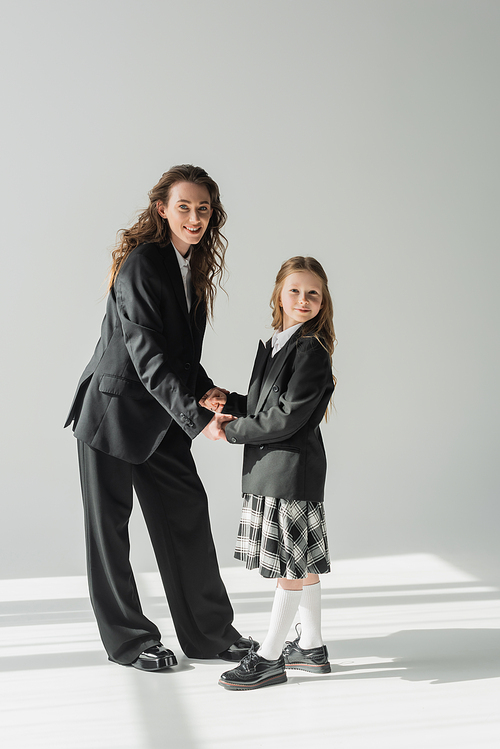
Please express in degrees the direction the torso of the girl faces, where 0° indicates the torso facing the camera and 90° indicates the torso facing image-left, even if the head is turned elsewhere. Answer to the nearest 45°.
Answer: approximately 45°

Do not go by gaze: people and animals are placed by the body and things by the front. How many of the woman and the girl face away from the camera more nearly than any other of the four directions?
0
